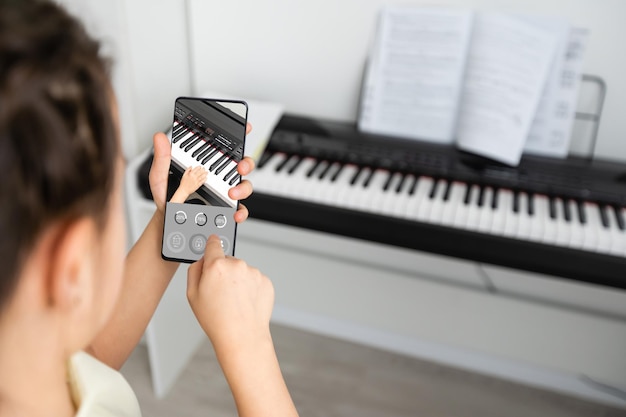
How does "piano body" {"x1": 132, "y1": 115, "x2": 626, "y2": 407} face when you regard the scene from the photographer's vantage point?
facing the viewer and to the left of the viewer
